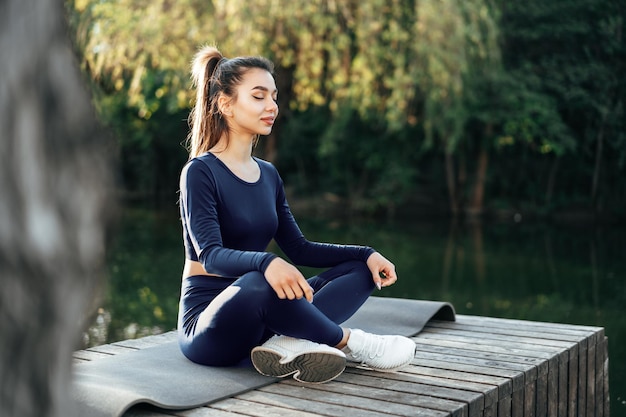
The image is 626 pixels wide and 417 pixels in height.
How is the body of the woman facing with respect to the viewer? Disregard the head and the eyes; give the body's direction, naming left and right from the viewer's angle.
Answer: facing the viewer and to the right of the viewer

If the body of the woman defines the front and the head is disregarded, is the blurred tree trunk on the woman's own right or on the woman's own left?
on the woman's own right
